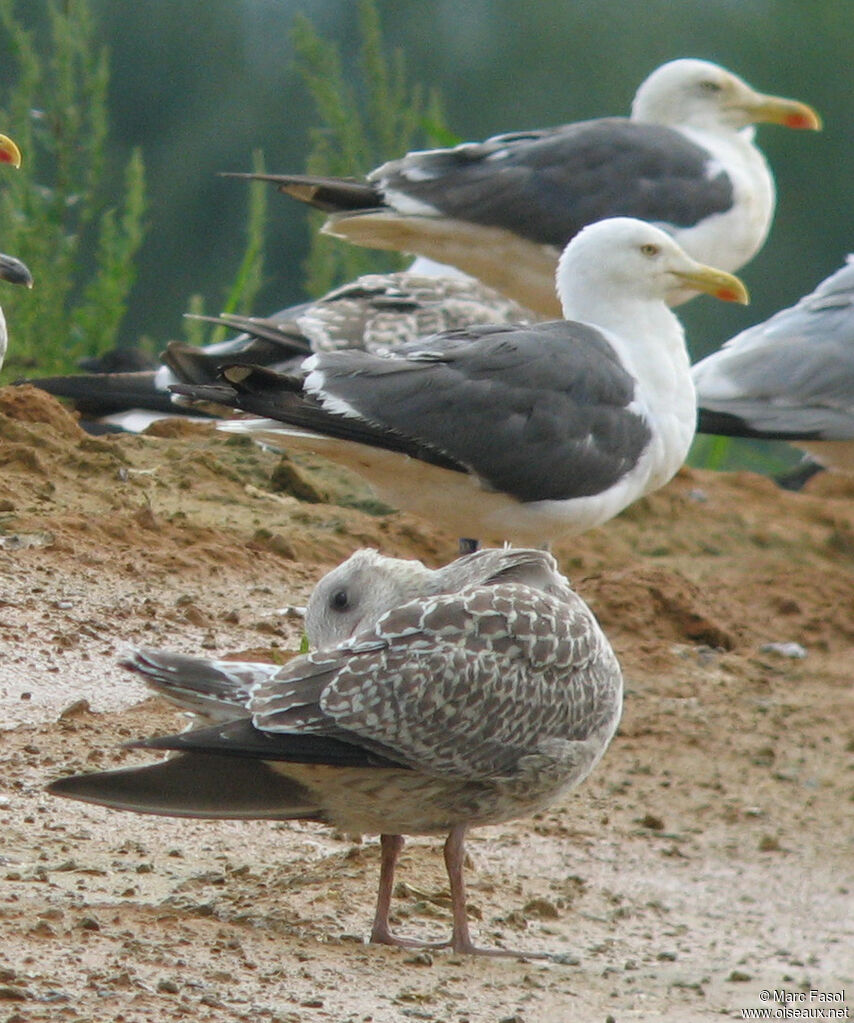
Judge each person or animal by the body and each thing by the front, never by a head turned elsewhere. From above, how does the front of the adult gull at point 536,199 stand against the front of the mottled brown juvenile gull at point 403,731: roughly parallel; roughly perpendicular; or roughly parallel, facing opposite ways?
roughly parallel

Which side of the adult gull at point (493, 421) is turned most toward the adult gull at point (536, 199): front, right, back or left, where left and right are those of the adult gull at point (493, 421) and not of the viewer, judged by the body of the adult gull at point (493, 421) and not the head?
left

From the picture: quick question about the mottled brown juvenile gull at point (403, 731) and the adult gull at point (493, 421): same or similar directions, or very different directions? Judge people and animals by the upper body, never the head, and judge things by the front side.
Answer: same or similar directions

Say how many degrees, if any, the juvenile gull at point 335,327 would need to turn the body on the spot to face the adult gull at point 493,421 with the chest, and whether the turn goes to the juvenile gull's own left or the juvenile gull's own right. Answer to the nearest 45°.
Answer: approximately 90° to the juvenile gull's own right

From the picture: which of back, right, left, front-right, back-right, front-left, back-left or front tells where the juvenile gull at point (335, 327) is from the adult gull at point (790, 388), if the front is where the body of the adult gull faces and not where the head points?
back

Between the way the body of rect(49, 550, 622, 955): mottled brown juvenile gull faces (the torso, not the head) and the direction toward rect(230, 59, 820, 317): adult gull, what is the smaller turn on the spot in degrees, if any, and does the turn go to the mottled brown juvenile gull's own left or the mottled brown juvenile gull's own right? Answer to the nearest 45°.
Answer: approximately 90° to the mottled brown juvenile gull's own left

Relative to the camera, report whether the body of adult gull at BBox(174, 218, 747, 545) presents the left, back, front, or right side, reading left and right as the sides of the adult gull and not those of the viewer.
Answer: right

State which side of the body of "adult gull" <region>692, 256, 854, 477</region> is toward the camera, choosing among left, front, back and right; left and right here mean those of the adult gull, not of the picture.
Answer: right

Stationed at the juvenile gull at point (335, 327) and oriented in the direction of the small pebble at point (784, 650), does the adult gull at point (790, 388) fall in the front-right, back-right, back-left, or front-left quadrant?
front-left

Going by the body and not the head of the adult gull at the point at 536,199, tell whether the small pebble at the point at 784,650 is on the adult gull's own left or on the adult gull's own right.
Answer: on the adult gull's own right

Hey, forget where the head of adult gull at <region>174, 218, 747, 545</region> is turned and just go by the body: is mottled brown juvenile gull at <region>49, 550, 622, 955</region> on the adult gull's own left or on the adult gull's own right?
on the adult gull's own right

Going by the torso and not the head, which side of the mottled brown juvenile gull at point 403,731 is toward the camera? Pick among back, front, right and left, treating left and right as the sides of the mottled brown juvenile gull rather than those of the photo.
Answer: right

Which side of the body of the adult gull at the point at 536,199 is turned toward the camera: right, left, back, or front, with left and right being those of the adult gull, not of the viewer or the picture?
right

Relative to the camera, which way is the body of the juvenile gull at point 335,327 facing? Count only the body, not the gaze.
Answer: to the viewer's right

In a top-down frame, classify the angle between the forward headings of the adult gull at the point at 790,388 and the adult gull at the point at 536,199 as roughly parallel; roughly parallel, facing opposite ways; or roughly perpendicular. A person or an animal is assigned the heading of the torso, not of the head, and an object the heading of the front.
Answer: roughly parallel
